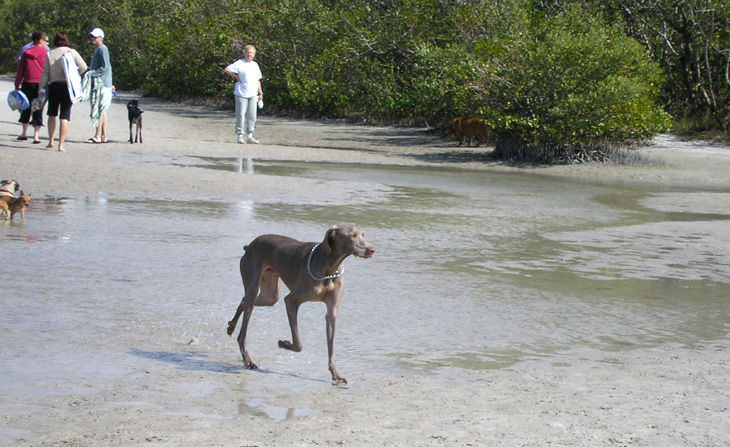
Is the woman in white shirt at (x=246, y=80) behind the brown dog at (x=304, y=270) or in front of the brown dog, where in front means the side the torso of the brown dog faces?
behind

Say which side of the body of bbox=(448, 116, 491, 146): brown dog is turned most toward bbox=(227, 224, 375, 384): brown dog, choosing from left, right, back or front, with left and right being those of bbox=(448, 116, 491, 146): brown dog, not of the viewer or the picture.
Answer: left

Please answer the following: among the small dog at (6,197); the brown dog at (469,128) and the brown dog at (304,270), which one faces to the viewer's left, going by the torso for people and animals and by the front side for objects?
the brown dog at (469,128)

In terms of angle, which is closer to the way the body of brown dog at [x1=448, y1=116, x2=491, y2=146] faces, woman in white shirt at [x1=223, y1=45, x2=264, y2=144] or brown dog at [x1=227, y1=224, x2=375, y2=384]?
the woman in white shirt

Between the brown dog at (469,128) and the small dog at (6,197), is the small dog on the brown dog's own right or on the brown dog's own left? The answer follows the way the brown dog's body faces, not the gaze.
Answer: on the brown dog's own left

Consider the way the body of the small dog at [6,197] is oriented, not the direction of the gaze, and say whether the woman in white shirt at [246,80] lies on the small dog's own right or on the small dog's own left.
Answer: on the small dog's own left

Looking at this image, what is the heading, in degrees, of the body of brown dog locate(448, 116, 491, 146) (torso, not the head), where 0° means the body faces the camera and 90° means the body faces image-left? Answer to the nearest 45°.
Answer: approximately 90°

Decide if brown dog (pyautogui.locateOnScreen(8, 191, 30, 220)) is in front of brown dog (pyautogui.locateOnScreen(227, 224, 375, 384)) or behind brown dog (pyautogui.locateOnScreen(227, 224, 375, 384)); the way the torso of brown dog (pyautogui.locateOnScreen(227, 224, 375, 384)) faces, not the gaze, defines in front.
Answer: behind

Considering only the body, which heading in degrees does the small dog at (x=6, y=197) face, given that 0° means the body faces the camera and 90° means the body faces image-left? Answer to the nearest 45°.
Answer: approximately 270°

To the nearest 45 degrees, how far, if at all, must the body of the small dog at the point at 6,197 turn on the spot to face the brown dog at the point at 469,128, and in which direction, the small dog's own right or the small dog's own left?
approximately 45° to the small dog's own left

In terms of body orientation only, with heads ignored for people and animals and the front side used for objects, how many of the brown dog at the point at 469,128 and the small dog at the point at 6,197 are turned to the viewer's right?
1

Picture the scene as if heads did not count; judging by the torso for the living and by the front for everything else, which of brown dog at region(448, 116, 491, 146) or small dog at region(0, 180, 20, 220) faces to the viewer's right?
the small dog
